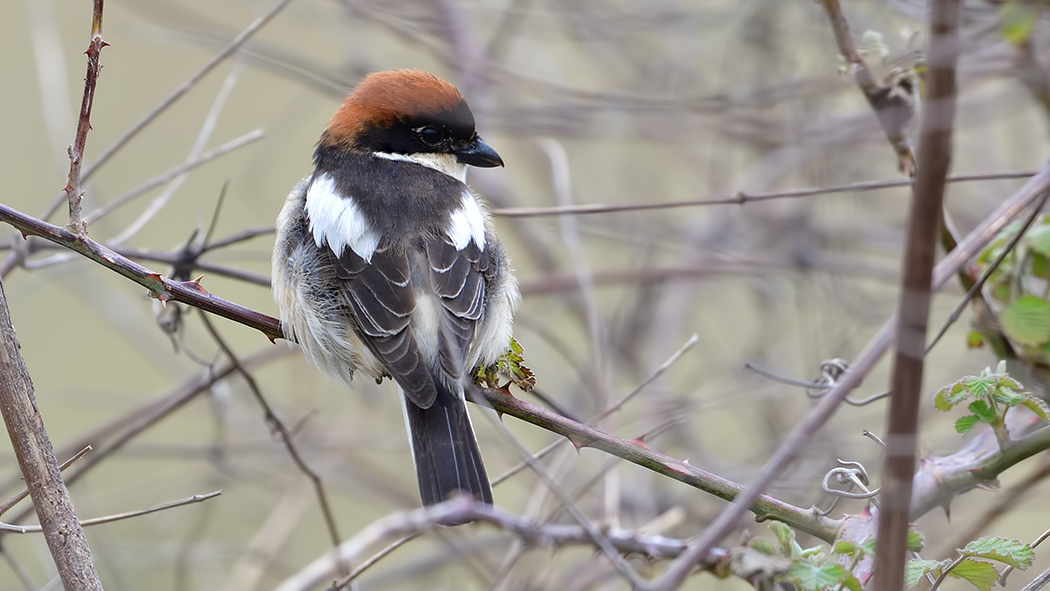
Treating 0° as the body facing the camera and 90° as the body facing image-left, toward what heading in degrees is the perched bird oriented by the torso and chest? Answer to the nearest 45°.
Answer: approximately 180°

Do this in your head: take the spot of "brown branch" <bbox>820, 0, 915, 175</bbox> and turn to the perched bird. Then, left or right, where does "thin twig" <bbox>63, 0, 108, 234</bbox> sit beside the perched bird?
right

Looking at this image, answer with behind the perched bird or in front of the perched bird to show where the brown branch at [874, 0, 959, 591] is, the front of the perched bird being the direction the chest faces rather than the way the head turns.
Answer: behind

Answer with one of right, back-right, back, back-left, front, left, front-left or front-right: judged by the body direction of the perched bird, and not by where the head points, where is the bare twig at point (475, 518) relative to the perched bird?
back

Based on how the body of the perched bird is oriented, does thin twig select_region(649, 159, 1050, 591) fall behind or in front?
behind
